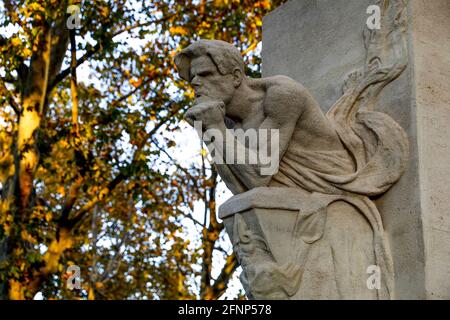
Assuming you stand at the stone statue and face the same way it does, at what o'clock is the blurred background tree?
The blurred background tree is roughly at 2 o'clock from the stone statue.

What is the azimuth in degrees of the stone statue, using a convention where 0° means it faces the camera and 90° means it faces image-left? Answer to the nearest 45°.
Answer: approximately 90°
